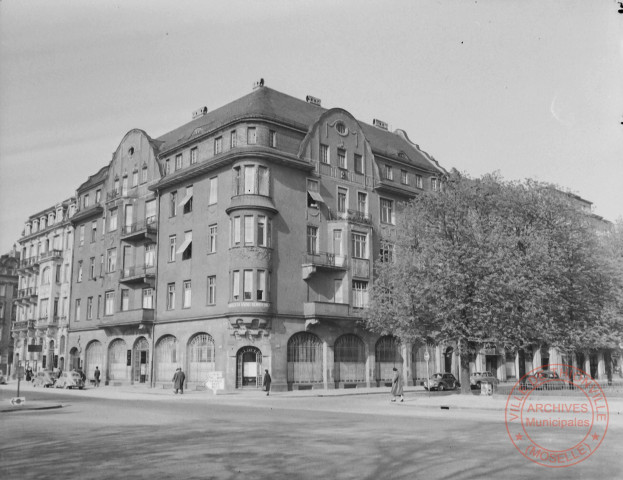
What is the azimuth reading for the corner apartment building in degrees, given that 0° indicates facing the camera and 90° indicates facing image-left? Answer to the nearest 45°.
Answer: approximately 0°

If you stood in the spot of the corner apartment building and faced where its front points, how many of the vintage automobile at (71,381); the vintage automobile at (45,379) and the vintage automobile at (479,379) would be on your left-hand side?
1

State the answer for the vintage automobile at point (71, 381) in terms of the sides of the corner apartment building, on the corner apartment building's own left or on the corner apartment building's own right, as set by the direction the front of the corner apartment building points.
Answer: on the corner apartment building's own right

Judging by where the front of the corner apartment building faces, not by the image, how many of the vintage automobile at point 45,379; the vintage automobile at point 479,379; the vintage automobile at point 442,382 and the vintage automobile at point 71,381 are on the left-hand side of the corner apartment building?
2

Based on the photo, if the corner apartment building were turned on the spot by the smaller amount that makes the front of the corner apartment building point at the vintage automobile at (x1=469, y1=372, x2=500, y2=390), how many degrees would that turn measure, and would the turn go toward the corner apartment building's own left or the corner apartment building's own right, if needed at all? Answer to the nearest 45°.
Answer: approximately 90° to the corner apartment building's own left

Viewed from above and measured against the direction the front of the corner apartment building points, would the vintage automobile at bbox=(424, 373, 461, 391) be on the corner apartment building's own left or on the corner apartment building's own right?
on the corner apartment building's own left
